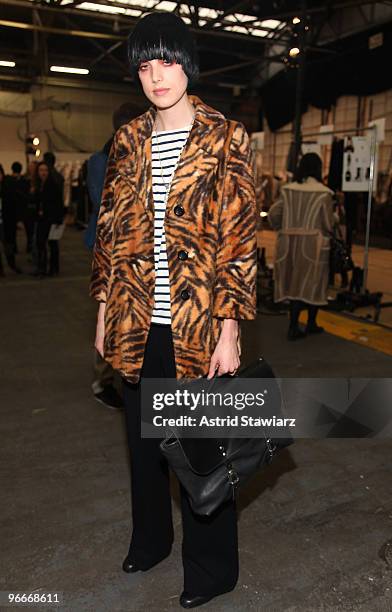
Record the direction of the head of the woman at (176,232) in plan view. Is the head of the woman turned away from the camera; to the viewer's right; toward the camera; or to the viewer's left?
toward the camera

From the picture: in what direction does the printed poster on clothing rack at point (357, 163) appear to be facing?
toward the camera

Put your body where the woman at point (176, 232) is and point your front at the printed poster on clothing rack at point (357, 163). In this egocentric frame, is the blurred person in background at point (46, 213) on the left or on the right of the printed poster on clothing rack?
left

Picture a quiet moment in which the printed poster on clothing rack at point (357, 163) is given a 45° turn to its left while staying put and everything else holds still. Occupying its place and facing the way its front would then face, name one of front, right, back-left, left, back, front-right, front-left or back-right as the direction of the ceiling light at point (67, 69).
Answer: back

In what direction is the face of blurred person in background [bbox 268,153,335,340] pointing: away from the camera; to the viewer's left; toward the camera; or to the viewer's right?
away from the camera

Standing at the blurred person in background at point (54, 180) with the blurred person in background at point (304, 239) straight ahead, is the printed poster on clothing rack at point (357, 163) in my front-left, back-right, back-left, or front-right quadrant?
front-left

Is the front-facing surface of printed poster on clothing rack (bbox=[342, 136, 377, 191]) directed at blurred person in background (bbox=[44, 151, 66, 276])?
no

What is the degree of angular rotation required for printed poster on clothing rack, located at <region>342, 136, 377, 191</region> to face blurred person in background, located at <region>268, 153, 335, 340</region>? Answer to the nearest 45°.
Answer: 0° — it already faces them
